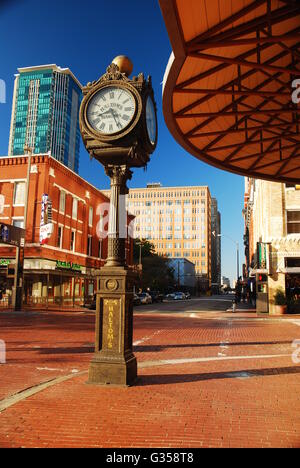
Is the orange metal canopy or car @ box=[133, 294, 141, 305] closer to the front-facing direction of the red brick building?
the orange metal canopy

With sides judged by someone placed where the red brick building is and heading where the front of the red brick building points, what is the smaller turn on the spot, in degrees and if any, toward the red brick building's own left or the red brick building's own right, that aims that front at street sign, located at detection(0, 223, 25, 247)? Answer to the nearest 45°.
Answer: approximately 45° to the red brick building's own right

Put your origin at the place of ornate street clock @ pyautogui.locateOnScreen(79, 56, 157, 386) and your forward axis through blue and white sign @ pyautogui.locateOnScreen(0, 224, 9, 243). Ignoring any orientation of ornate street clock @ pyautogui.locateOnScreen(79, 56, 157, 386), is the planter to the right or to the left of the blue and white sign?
right

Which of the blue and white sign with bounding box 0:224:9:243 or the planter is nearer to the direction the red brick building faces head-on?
the planter

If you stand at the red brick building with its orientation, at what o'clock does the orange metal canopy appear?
The orange metal canopy is roughly at 1 o'clock from the red brick building.

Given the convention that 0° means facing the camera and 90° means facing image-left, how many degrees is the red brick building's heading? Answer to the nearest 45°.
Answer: approximately 315°
